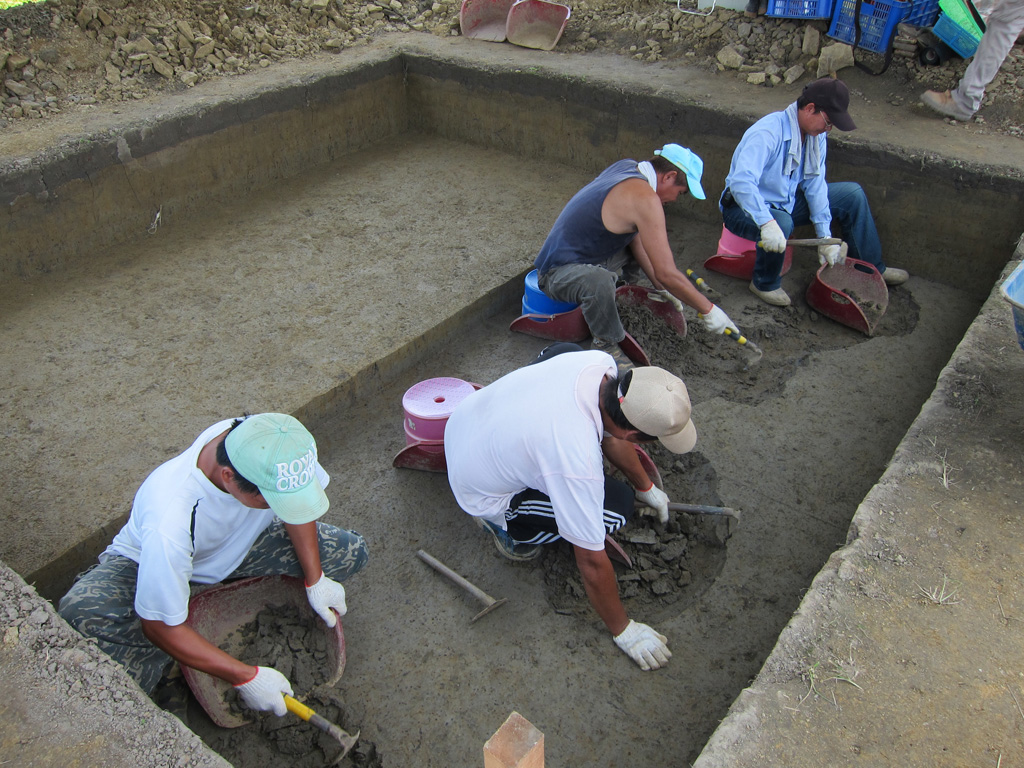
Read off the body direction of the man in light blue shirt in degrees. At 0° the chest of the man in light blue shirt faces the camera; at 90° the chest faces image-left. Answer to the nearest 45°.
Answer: approximately 315°

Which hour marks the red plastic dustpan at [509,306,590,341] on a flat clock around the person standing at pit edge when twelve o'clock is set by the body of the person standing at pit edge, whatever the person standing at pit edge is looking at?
The red plastic dustpan is roughly at 10 o'clock from the person standing at pit edge.

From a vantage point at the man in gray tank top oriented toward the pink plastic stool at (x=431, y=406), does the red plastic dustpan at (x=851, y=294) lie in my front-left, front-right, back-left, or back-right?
back-left

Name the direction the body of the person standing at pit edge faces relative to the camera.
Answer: to the viewer's left

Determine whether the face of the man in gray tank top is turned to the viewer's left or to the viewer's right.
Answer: to the viewer's right

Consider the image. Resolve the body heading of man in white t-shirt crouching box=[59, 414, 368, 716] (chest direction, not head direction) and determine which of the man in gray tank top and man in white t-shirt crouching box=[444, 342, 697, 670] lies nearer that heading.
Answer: the man in white t-shirt crouching box=[444, 342, 697, 670]

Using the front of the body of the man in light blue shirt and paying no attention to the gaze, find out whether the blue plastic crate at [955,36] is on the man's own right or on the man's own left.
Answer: on the man's own left

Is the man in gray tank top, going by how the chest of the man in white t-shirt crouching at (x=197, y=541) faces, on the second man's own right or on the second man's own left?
on the second man's own left

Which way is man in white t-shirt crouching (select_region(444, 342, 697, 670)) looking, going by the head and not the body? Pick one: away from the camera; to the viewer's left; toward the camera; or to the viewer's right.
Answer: to the viewer's right

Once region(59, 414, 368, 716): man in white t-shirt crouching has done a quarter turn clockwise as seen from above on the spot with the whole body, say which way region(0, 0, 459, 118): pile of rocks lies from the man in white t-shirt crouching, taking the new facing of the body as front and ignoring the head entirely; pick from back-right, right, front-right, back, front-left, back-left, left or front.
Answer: back-right

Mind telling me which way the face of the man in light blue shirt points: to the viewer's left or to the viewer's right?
to the viewer's right

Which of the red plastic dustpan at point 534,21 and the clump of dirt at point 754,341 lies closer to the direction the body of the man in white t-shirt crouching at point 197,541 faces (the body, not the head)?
the clump of dirt

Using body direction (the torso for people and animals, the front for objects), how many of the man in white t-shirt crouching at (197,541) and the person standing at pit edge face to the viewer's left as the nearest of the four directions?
1
